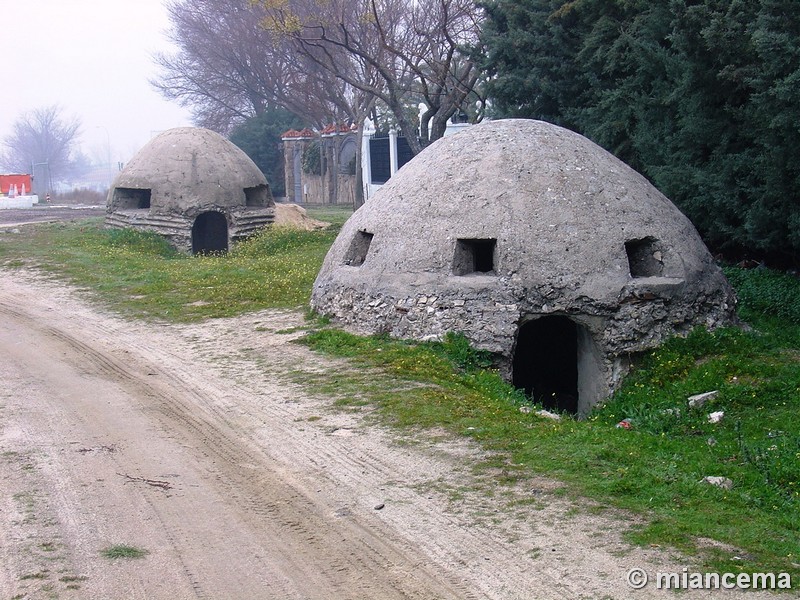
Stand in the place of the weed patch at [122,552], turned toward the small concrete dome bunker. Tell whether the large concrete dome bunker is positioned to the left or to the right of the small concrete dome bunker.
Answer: right

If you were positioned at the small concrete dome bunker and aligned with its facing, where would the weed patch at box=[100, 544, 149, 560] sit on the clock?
The weed patch is roughly at 12 o'clock from the small concrete dome bunker.

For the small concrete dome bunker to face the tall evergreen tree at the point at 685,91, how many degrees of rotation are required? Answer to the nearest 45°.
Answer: approximately 45° to its left

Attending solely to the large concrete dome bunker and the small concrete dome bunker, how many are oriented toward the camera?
2

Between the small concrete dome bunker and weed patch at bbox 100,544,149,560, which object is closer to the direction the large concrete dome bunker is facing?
the weed patch

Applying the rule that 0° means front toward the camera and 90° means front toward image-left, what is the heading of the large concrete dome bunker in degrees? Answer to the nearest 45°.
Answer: approximately 0°

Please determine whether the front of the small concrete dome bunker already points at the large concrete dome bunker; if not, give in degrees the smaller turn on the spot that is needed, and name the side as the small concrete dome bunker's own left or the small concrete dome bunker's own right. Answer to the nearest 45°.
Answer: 0° — it already faces it

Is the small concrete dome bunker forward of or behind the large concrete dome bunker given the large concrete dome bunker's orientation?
behind

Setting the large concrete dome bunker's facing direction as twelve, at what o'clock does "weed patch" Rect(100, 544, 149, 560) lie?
The weed patch is roughly at 1 o'clock from the large concrete dome bunker.
